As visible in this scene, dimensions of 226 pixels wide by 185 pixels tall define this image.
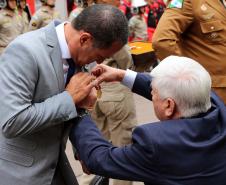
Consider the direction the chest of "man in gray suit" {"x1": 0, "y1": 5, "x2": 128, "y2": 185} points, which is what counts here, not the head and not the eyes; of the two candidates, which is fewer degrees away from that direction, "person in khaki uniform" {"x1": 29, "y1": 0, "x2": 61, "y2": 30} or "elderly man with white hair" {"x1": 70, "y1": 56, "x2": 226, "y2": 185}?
the elderly man with white hair

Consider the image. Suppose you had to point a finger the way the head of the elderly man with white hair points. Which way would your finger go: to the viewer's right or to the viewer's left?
to the viewer's left

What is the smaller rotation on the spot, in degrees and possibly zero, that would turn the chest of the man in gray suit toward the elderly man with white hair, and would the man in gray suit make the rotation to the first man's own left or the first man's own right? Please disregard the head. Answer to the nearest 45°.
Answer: approximately 45° to the first man's own right

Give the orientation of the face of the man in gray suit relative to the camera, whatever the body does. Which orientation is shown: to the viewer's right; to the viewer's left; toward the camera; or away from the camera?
to the viewer's right

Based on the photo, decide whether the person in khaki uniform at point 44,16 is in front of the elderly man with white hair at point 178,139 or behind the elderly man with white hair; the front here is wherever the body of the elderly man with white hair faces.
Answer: in front

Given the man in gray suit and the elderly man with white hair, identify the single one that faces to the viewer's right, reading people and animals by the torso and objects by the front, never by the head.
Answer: the man in gray suit

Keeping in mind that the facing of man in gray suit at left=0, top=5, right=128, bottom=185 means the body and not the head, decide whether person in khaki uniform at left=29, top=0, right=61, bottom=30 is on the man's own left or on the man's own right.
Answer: on the man's own left

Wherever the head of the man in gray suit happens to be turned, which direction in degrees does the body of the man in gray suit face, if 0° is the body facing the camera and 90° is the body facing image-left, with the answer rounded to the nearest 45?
approximately 270°

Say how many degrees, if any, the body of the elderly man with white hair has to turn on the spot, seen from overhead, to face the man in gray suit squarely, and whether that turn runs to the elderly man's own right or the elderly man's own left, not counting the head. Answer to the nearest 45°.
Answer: approximately 45° to the elderly man's own left

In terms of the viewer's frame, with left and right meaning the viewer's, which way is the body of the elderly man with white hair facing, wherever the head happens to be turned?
facing away from the viewer and to the left of the viewer
